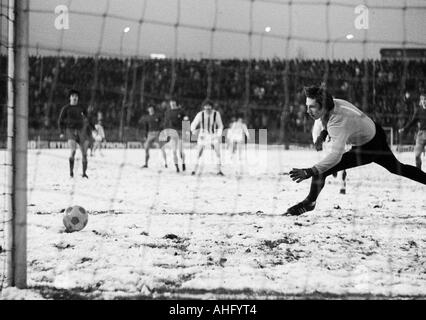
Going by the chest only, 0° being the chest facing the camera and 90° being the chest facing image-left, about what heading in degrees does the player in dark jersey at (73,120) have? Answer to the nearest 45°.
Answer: approximately 0°

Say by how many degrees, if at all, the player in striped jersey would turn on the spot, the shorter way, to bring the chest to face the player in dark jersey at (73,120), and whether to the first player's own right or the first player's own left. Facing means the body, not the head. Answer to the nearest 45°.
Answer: approximately 45° to the first player's own right

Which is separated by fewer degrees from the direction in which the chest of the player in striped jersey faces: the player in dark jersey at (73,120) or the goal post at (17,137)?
the goal post

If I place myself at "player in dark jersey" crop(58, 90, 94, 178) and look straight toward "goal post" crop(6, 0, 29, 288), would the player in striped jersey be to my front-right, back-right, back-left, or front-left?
back-left

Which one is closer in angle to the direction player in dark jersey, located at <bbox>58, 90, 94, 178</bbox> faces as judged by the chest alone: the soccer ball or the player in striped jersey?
the soccer ball

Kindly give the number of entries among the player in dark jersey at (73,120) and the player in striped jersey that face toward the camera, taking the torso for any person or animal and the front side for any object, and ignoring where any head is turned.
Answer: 2

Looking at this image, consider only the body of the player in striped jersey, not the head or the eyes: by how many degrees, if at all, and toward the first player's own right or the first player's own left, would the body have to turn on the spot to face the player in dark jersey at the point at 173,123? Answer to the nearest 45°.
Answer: approximately 135° to the first player's own right

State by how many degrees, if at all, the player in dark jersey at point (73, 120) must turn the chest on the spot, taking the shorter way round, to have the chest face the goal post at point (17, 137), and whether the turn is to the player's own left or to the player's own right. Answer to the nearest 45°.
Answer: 0° — they already face it

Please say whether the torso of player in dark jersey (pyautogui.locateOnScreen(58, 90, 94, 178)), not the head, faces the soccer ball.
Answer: yes
